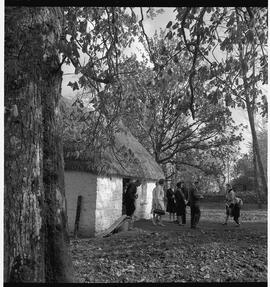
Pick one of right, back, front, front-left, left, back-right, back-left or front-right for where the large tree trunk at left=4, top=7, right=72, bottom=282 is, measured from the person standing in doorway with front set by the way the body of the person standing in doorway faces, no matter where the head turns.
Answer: right

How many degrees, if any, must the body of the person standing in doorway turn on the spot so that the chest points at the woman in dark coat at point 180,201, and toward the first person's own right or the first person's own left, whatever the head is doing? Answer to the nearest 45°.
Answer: approximately 45° to the first person's own left

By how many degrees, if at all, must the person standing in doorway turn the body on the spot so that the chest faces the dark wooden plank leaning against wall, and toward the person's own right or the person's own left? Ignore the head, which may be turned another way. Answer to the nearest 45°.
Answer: approximately 135° to the person's own right
